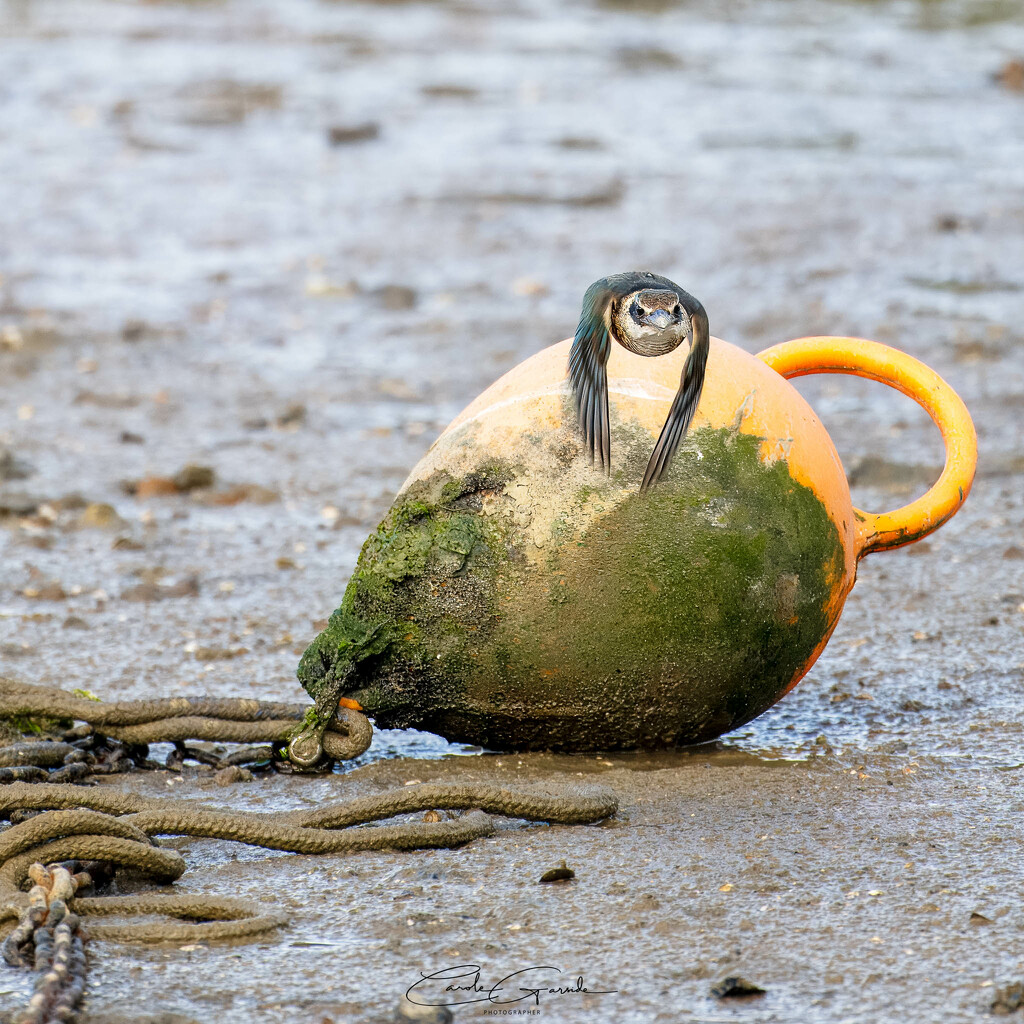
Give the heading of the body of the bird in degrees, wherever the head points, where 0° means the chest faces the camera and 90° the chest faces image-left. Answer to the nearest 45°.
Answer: approximately 0°

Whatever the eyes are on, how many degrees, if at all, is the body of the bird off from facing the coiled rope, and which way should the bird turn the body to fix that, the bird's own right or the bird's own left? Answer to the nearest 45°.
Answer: approximately 45° to the bird's own right

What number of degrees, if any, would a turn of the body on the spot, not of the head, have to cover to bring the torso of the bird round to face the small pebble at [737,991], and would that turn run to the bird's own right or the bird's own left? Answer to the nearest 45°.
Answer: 0° — it already faces it

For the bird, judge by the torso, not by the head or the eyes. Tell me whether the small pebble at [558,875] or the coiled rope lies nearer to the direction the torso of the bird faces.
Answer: the small pebble

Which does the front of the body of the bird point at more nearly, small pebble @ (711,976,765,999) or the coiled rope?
the small pebble

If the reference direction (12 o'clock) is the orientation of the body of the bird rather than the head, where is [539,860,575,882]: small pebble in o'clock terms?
The small pebble is roughly at 12 o'clock from the bird.
